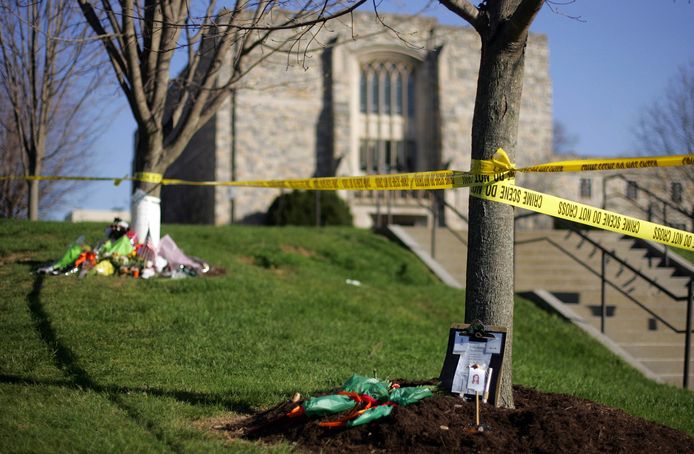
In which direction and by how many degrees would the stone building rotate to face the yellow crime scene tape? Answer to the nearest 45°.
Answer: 0° — it already faces it

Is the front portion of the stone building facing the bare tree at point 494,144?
yes

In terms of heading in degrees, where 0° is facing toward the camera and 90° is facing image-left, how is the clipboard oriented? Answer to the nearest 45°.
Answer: approximately 0°

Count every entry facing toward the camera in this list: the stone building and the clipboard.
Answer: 2

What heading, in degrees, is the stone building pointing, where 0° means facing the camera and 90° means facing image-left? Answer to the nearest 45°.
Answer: approximately 0°
